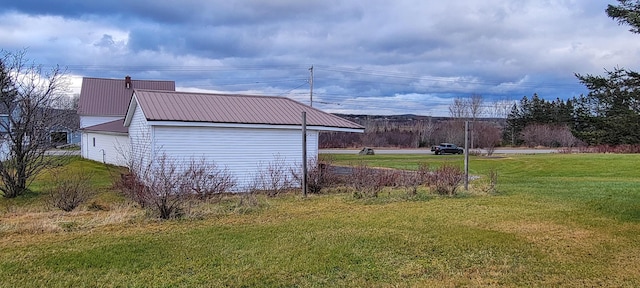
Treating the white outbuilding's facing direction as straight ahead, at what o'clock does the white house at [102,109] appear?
The white house is roughly at 8 o'clock from the white outbuilding.

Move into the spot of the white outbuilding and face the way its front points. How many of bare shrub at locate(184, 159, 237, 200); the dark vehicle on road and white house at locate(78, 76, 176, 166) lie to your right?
1

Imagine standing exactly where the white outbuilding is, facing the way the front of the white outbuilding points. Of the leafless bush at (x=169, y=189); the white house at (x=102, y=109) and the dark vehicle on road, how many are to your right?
1

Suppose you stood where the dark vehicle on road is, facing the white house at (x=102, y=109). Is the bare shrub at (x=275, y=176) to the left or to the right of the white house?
left

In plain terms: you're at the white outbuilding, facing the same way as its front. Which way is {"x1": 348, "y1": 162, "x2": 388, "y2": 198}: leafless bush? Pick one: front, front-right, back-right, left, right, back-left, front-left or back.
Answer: front-right

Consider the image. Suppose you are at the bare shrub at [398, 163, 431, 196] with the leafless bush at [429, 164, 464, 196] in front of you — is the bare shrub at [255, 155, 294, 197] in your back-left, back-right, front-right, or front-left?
back-right

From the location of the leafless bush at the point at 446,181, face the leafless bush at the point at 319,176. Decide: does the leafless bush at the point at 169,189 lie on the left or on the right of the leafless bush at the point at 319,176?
left
